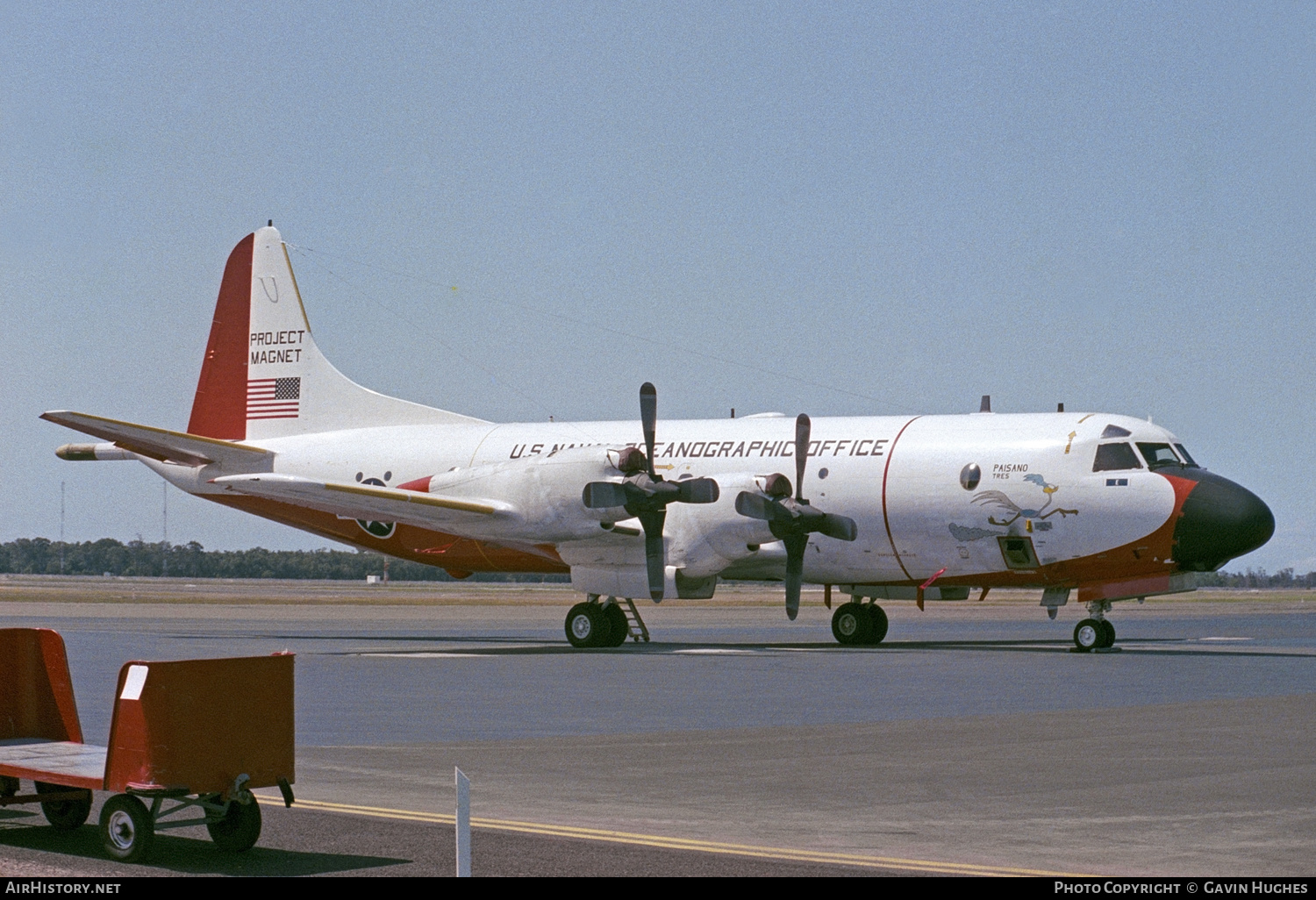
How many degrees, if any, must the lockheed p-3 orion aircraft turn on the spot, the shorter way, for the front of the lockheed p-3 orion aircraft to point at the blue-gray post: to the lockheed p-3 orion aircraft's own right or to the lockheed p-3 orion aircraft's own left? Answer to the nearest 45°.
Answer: approximately 45° to the lockheed p-3 orion aircraft's own right

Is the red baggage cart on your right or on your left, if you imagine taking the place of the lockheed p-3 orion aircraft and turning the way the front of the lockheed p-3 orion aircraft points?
on your right

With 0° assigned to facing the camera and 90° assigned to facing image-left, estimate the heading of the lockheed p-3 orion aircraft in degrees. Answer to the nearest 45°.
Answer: approximately 315°
